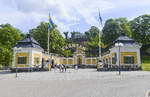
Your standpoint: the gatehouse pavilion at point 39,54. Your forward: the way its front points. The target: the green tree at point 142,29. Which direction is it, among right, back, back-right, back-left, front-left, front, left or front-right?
back-left

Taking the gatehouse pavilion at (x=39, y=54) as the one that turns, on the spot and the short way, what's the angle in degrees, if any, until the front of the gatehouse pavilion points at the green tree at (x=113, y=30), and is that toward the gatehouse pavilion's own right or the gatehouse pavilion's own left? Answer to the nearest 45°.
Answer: approximately 135° to the gatehouse pavilion's own left

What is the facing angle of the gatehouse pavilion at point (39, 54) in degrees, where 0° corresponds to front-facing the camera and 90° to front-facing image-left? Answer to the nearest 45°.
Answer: approximately 0°

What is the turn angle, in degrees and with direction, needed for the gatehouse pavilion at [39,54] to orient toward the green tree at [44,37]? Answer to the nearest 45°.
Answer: approximately 180°
